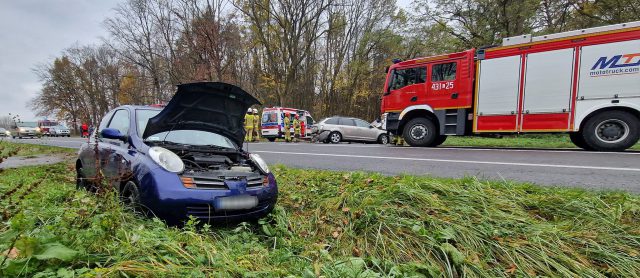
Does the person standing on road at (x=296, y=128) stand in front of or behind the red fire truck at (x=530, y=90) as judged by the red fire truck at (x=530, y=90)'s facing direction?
in front

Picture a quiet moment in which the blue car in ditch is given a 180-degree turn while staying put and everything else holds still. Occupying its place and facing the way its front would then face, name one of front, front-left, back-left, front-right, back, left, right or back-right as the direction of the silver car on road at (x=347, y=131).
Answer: right

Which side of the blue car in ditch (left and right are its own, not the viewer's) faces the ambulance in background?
left

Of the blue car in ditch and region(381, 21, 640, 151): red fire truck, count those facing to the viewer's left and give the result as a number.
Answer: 1

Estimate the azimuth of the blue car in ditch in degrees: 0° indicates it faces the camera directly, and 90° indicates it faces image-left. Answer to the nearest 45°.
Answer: approximately 315°

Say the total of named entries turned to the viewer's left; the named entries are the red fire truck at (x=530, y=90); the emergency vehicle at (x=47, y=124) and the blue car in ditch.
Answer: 1

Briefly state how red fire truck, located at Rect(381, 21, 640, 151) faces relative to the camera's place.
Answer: facing to the left of the viewer
